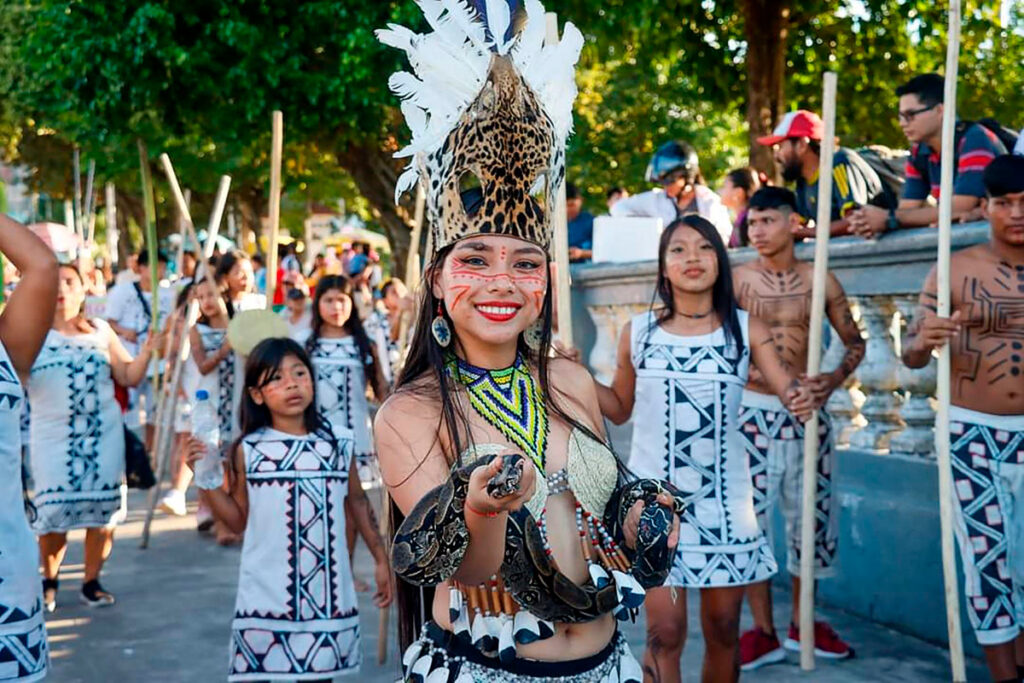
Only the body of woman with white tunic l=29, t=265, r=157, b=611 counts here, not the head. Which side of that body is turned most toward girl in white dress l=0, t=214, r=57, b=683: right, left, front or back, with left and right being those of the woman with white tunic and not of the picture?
front

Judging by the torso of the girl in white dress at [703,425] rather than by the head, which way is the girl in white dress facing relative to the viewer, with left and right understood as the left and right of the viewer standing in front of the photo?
facing the viewer

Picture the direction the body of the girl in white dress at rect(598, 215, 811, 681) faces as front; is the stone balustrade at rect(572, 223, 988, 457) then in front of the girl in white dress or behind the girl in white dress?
behind

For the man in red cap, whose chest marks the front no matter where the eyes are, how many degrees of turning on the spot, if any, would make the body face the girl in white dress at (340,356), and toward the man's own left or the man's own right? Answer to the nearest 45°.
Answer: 0° — they already face them

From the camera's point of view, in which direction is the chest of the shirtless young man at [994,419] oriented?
toward the camera

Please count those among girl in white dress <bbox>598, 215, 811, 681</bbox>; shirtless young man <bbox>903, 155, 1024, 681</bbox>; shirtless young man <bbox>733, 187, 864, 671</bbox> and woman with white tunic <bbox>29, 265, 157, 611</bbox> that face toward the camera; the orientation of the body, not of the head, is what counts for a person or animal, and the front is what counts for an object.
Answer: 4

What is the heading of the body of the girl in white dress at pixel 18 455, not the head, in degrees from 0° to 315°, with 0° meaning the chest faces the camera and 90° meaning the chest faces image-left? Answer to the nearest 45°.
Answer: approximately 0°

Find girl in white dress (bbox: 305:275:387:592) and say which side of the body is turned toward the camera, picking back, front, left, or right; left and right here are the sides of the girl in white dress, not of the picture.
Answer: front

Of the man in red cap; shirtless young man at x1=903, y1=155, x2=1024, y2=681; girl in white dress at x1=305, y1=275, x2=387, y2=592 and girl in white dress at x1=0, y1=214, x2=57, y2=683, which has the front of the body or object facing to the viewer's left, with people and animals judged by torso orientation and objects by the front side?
the man in red cap

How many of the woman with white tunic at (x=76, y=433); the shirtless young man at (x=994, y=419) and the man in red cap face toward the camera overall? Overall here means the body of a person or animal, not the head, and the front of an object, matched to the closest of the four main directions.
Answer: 2
